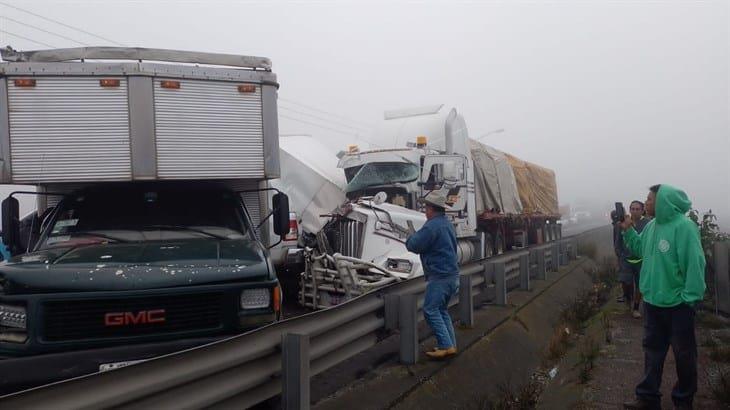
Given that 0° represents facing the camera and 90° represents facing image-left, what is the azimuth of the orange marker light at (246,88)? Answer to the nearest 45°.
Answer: approximately 0°

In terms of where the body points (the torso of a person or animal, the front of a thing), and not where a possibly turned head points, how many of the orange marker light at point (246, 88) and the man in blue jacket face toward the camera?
1

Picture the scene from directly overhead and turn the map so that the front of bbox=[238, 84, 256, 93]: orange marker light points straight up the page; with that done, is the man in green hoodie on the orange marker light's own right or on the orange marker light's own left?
on the orange marker light's own left

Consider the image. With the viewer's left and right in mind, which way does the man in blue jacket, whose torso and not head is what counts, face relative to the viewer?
facing to the left of the viewer

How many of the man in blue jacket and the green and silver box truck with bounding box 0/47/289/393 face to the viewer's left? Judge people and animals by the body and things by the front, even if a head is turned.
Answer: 1

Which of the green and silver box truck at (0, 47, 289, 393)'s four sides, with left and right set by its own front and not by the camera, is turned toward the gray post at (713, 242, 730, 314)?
left

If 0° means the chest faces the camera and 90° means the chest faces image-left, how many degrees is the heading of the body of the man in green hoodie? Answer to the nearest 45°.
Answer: approximately 45°

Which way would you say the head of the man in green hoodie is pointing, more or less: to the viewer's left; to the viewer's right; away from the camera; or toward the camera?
to the viewer's left

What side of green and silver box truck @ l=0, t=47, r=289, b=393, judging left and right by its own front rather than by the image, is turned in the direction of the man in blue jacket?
left
